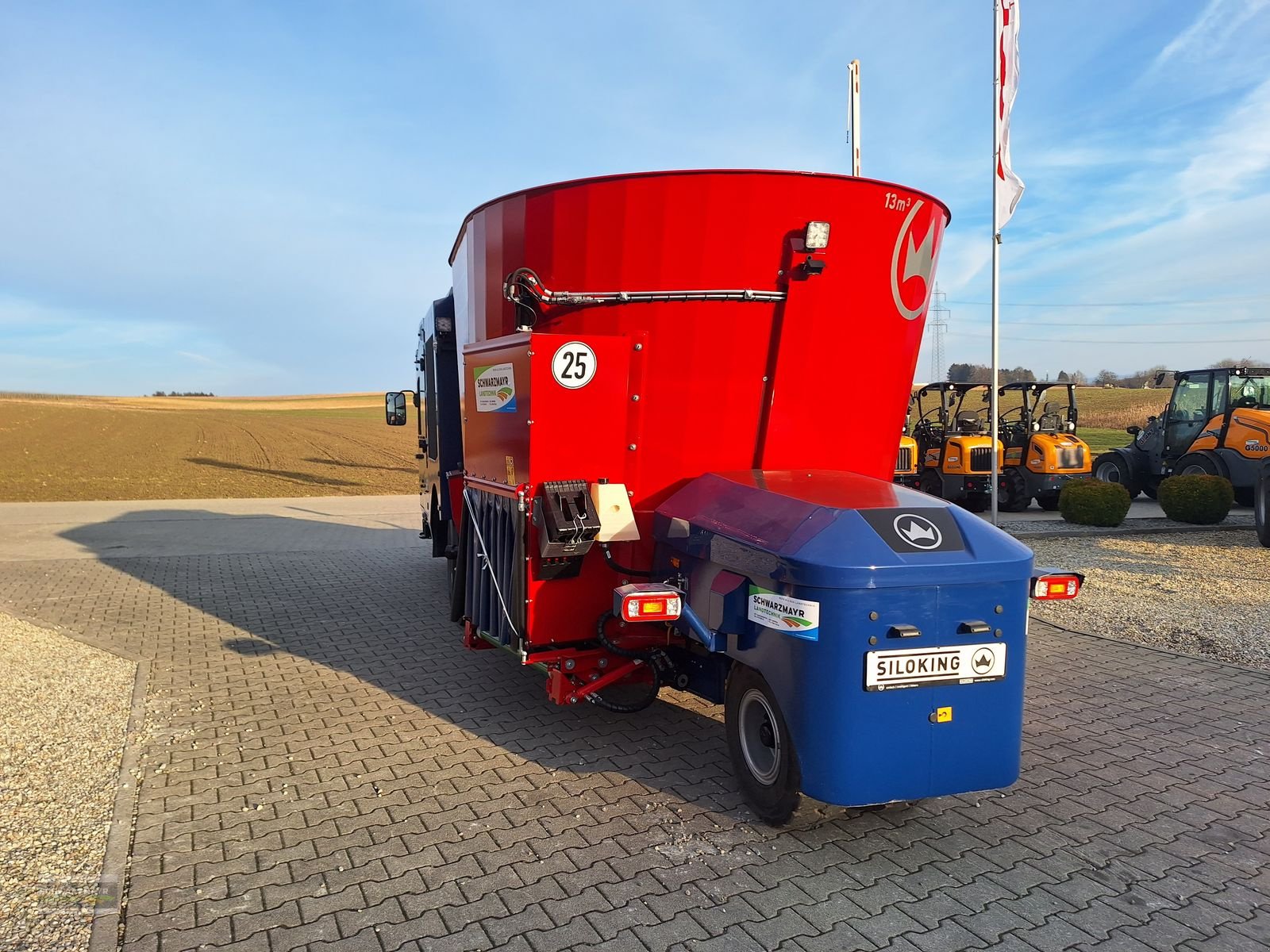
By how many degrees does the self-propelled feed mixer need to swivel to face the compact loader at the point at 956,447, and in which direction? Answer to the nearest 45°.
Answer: approximately 45° to its right

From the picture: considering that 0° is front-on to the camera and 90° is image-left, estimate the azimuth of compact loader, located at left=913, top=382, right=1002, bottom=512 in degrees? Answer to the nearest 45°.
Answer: approximately 135°

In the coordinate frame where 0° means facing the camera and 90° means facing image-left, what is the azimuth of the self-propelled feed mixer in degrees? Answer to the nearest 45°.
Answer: approximately 135°

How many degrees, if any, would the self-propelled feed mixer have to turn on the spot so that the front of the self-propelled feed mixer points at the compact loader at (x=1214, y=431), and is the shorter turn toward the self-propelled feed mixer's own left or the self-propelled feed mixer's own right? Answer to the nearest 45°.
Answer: approximately 90° to the self-propelled feed mixer's own right

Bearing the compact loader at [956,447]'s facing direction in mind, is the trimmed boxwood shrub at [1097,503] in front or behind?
behind

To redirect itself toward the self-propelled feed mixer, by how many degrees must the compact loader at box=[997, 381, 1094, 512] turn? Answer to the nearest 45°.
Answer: approximately 135° to its left

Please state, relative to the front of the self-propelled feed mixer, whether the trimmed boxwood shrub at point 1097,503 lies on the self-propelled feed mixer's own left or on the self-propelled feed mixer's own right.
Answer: on the self-propelled feed mixer's own right

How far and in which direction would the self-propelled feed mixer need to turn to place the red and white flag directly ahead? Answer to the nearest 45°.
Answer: approximately 90° to its right
